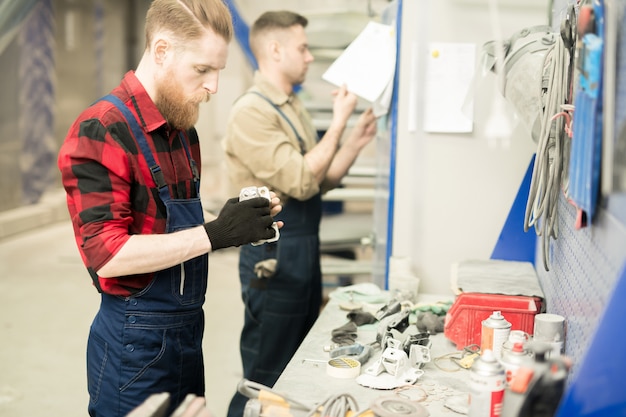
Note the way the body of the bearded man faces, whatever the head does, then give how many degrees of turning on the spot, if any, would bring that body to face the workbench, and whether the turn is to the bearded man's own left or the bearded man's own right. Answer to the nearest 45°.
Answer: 0° — they already face it

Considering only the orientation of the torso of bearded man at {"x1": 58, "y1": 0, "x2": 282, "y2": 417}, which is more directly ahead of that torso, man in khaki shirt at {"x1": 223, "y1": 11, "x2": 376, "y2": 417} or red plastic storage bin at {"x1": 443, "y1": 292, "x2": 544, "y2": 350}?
the red plastic storage bin

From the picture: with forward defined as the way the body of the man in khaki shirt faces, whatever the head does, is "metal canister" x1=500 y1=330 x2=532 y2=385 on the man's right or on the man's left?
on the man's right

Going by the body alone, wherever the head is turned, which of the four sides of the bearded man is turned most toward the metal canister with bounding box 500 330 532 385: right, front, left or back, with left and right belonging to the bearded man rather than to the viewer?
front

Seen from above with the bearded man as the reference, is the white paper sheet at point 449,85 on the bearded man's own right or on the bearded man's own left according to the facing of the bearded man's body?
on the bearded man's own left

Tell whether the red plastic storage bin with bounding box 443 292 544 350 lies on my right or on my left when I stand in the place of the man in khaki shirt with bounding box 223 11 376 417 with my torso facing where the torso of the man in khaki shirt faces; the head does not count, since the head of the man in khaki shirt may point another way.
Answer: on my right

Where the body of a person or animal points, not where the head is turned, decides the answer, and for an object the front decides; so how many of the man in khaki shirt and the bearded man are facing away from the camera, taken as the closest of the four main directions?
0

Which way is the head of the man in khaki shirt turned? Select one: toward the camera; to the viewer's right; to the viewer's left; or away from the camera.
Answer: to the viewer's right

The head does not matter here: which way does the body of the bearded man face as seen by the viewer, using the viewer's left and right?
facing the viewer and to the right of the viewer

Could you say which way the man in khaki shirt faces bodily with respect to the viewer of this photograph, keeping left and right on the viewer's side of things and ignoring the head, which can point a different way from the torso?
facing to the right of the viewer
